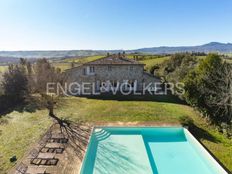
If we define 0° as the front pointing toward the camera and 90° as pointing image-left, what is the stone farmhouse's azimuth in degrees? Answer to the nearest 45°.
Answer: approximately 0°

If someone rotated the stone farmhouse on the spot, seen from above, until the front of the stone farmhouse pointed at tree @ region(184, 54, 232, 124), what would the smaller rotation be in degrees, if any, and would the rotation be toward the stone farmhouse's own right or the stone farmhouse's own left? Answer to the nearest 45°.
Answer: approximately 45° to the stone farmhouse's own left

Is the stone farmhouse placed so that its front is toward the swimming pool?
yes

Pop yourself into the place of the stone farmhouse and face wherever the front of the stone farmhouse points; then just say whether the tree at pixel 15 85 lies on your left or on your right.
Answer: on your right

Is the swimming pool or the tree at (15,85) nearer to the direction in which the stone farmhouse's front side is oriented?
the swimming pool

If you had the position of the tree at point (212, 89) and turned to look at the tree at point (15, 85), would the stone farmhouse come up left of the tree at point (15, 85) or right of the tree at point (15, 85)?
right

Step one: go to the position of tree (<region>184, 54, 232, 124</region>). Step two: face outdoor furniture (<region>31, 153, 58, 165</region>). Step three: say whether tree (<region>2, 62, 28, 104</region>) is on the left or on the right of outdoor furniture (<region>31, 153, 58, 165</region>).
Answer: right
